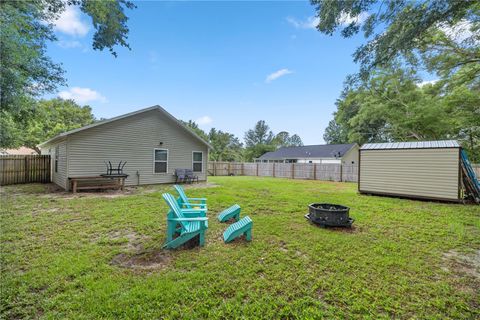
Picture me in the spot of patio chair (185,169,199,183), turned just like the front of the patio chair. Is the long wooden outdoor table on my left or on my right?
on my right

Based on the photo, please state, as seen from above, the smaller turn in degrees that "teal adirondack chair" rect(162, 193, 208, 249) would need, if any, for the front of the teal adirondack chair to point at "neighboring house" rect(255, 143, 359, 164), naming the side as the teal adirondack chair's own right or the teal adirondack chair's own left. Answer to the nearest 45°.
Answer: approximately 45° to the teal adirondack chair's own left

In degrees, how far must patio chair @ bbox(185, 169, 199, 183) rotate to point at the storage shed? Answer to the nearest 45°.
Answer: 0° — it already faces it

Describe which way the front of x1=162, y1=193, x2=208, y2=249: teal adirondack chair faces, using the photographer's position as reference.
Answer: facing to the right of the viewer

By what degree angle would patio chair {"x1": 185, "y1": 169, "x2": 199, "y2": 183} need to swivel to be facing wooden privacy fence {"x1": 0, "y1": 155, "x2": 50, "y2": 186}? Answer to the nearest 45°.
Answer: approximately 135° to its right

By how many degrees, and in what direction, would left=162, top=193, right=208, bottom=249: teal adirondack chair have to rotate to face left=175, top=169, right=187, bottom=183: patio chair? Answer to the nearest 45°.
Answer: approximately 90° to its left

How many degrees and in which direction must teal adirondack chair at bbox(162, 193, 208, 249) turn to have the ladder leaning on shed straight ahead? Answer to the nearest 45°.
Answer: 0° — it already faces it

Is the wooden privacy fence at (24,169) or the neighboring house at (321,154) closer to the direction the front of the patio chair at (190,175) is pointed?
the neighboring house

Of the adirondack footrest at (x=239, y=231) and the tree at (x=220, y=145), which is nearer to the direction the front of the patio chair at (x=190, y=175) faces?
the adirondack footrest

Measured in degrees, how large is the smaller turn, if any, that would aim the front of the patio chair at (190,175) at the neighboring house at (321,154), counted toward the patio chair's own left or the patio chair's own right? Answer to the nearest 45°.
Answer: approximately 90° to the patio chair's own left

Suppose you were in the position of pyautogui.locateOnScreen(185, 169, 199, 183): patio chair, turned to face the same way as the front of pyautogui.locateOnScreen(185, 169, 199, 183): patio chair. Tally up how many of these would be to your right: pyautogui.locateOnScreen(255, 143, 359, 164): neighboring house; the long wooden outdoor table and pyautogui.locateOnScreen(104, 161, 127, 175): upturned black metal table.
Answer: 2

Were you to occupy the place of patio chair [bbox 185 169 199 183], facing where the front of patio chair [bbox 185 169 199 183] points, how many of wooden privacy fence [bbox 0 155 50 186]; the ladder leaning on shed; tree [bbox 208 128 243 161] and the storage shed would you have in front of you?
2

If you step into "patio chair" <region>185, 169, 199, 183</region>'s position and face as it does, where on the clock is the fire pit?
The fire pit is roughly at 1 o'clock from the patio chair.

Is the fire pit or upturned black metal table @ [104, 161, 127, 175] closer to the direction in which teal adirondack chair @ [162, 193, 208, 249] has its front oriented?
the fire pit
